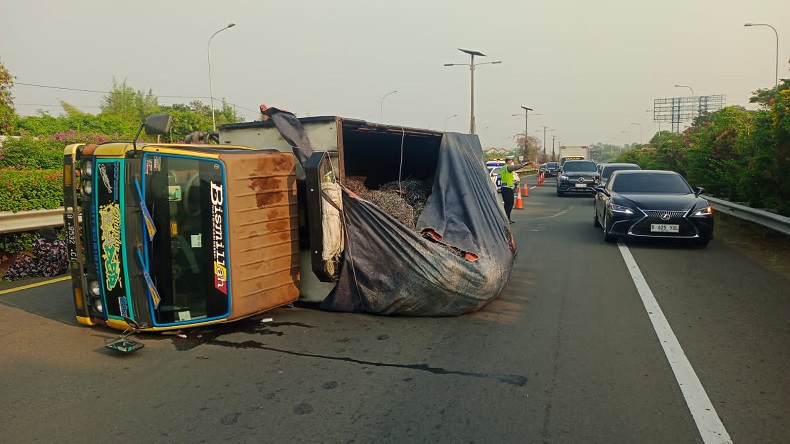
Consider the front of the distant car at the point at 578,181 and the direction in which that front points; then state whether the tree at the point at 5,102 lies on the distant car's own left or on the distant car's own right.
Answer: on the distant car's own right

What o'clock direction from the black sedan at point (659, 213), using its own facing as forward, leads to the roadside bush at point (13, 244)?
The roadside bush is roughly at 2 o'clock from the black sedan.

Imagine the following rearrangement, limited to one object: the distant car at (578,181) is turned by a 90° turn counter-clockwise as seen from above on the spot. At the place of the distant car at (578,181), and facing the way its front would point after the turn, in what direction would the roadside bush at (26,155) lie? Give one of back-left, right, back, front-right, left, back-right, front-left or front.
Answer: back-right

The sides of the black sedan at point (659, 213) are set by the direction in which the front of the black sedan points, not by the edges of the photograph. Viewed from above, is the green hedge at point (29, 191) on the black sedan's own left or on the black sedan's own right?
on the black sedan's own right

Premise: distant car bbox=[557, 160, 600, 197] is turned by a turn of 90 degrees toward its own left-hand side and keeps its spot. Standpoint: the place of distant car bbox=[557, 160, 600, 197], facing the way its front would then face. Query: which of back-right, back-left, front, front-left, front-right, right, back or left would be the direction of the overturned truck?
right

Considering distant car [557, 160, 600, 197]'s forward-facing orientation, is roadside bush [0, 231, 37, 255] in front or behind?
in front

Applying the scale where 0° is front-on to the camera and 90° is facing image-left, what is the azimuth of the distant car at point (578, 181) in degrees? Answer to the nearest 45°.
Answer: approximately 0°

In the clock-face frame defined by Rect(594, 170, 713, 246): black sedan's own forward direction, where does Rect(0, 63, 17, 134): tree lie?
The tree is roughly at 3 o'clock from the black sedan.

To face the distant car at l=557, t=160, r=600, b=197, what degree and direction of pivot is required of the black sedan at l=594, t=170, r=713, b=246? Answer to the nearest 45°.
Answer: approximately 180°

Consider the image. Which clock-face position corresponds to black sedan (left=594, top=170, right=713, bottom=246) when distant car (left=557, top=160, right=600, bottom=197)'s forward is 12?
The black sedan is roughly at 12 o'clock from the distant car.

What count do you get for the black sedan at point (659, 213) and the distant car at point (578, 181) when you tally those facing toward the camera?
2

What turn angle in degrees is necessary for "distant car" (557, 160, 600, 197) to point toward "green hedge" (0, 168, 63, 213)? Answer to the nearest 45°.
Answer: approximately 45° to its right

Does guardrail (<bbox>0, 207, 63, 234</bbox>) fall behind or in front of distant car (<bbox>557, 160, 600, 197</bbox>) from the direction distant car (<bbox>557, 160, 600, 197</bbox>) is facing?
in front

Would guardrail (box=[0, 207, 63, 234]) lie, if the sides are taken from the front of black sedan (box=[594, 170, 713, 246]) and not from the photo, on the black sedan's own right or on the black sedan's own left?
on the black sedan's own right
